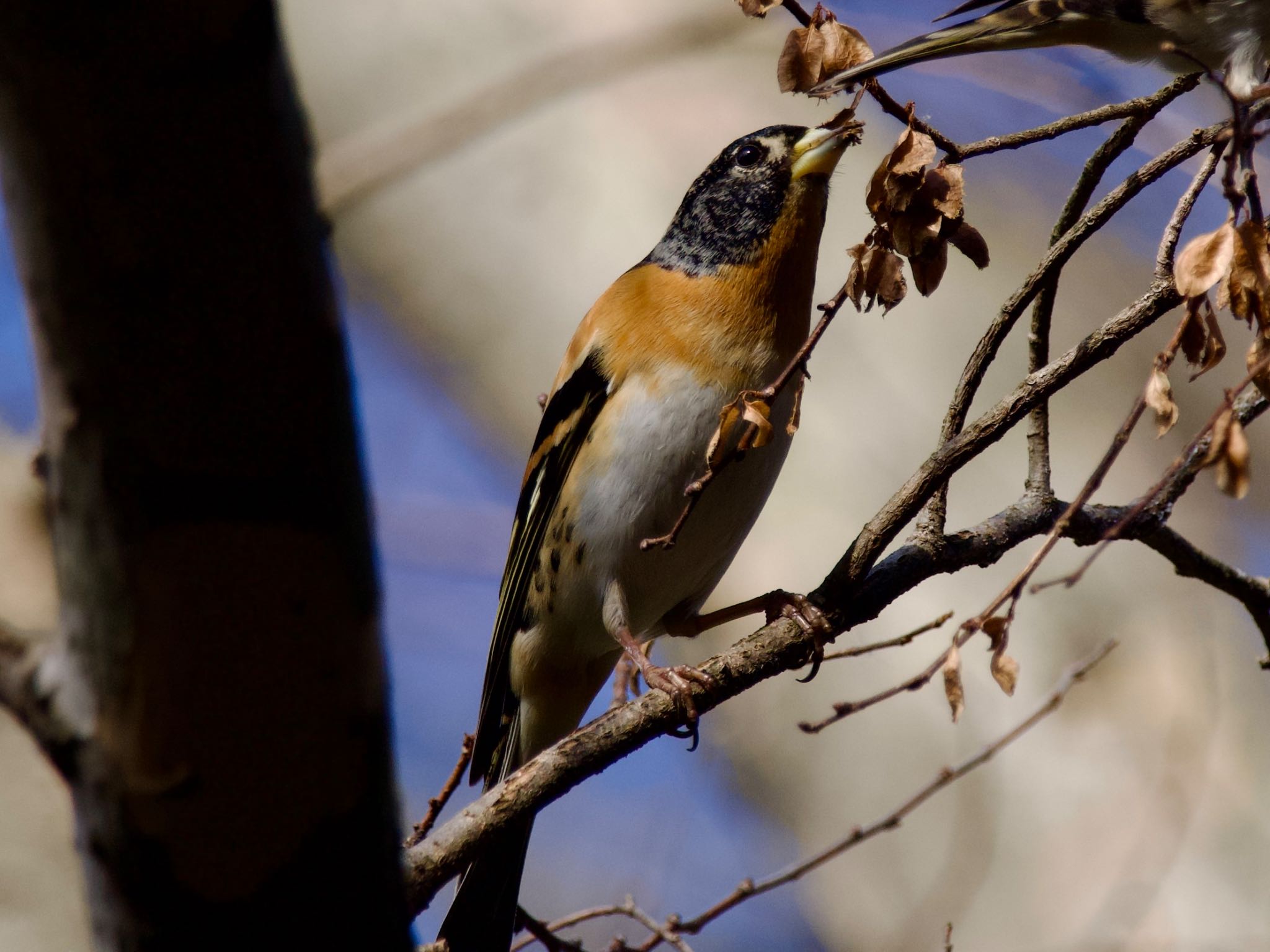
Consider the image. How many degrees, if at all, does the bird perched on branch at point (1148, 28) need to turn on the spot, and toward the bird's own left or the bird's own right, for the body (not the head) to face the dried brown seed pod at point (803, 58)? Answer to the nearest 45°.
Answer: approximately 135° to the bird's own right

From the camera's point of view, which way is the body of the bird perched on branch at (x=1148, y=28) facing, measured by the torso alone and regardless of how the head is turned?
to the viewer's right

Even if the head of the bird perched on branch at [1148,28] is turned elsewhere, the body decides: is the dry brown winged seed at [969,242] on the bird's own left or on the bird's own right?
on the bird's own right

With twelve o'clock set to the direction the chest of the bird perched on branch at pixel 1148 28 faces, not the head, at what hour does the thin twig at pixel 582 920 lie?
The thin twig is roughly at 6 o'clock from the bird perched on branch.

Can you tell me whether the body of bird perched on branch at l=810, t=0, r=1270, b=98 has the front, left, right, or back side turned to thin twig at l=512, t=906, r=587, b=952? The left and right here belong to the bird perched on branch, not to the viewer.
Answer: back

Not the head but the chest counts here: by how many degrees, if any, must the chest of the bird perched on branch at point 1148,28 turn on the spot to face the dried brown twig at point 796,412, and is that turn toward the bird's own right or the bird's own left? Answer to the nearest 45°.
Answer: approximately 135° to the bird's own right

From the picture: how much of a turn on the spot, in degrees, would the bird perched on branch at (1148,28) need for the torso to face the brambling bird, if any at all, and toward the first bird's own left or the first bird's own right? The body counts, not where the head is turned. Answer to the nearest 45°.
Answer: approximately 180°
